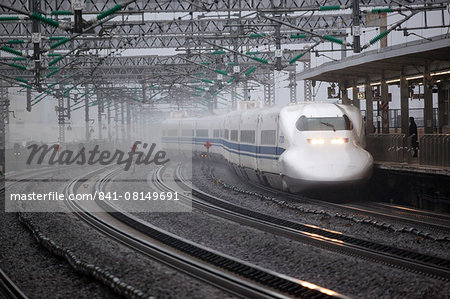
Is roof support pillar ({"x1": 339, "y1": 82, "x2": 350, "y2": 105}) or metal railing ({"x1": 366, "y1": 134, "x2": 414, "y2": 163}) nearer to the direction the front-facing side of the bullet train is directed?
the metal railing

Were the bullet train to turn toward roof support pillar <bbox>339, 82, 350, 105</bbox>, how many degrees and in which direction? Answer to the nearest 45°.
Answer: approximately 135° to its left

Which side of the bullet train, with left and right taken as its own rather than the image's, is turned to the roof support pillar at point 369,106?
left

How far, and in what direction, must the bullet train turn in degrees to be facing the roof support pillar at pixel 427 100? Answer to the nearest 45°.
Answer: approximately 90° to its left

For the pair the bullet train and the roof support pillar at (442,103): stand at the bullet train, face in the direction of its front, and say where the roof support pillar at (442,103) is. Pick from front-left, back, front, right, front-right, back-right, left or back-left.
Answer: left

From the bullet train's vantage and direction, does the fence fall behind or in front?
in front

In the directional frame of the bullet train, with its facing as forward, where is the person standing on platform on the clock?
The person standing on platform is roughly at 9 o'clock from the bullet train.

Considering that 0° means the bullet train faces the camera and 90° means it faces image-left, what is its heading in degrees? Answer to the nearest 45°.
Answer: approximately 315°

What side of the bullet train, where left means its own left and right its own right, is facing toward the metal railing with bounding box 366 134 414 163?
left
